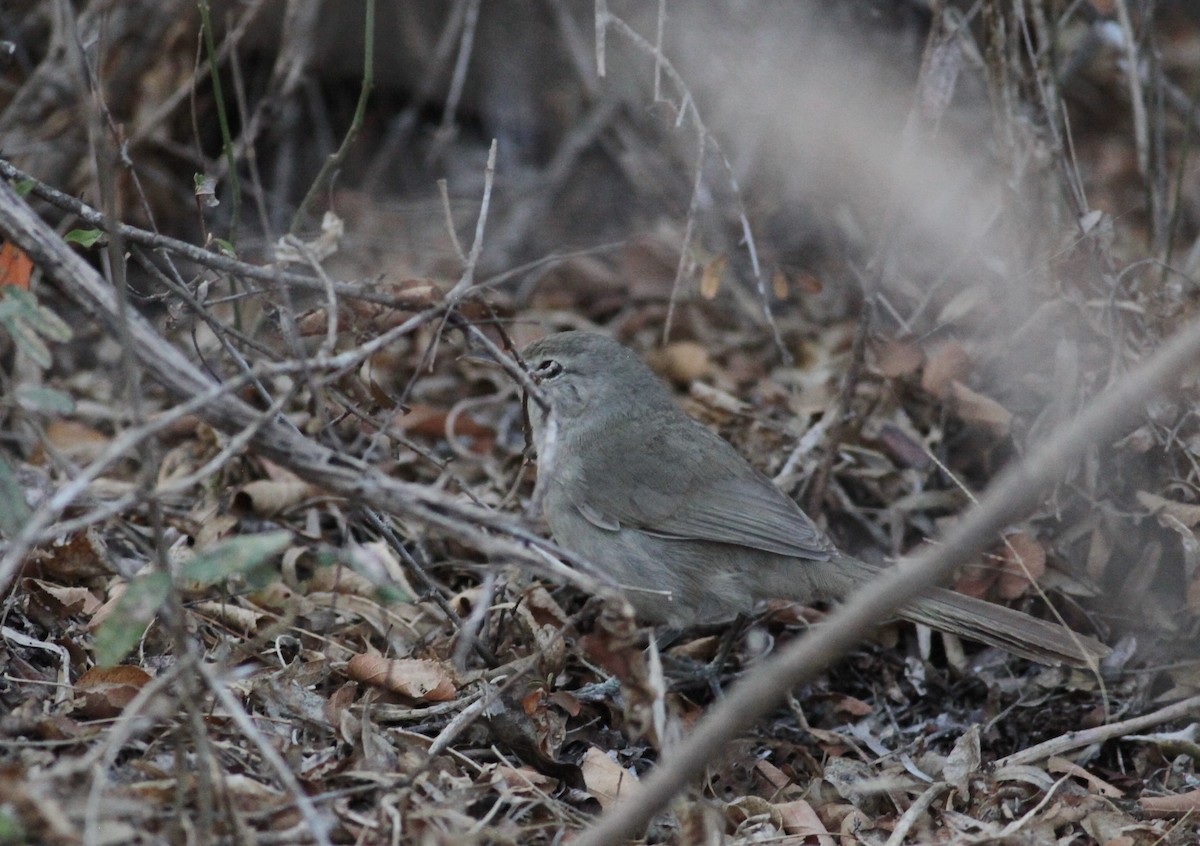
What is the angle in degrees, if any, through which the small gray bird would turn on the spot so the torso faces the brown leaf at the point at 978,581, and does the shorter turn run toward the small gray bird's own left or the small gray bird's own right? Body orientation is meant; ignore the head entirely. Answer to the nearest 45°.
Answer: approximately 180°

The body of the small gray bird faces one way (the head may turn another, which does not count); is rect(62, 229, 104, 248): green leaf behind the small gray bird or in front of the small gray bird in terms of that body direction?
in front

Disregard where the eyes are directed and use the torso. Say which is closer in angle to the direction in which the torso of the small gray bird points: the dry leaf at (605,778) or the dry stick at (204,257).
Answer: the dry stick

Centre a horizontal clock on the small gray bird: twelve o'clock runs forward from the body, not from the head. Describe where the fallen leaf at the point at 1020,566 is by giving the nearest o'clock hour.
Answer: The fallen leaf is roughly at 6 o'clock from the small gray bird.

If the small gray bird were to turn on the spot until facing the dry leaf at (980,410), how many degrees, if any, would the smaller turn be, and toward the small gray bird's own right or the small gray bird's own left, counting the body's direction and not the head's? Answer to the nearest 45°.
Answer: approximately 135° to the small gray bird's own right

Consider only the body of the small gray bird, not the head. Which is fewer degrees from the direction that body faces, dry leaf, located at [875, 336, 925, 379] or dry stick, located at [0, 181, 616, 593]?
the dry stick

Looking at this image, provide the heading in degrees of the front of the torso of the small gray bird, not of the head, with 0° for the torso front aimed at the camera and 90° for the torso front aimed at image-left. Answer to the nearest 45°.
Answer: approximately 90°

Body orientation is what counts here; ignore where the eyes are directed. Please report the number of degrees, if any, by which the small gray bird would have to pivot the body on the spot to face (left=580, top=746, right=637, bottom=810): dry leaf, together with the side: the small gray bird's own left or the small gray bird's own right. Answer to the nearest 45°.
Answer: approximately 90° to the small gray bird's own left

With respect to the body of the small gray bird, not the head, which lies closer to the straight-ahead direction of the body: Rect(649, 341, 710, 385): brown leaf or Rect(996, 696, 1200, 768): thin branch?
the brown leaf

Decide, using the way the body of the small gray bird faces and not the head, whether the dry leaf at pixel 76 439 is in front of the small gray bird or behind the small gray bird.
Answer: in front

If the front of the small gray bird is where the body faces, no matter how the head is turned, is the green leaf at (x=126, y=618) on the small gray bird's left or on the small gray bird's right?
on the small gray bird's left

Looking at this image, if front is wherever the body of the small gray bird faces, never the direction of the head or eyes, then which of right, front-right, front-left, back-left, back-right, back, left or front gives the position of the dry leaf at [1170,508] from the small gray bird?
back
